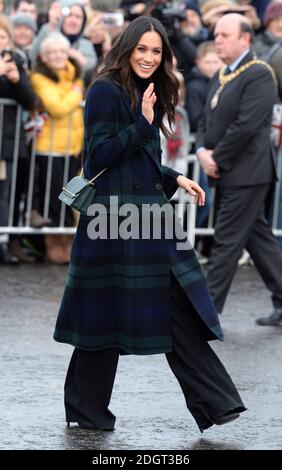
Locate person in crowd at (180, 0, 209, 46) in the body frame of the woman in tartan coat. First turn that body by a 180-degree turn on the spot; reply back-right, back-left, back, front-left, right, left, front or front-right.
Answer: front-right

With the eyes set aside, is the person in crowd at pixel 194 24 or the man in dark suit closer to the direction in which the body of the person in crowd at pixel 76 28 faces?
the man in dark suit

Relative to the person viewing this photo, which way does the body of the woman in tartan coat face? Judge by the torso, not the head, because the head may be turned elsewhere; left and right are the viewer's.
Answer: facing the viewer and to the right of the viewer

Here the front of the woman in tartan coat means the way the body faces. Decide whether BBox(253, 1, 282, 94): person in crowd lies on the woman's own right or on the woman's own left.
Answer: on the woman's own left

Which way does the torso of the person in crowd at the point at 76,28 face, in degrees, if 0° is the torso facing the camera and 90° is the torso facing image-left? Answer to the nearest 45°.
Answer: approximately 0°

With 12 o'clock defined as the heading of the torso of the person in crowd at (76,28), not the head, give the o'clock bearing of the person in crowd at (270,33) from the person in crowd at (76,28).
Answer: the person in crowd at (270,33) is roughly at 9 o'clock from the person in crowd at (76,28).

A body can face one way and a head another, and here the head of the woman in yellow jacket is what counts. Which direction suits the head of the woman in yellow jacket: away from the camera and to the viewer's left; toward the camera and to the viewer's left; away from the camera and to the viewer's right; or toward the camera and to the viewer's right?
toward the camera and to the viewer's right

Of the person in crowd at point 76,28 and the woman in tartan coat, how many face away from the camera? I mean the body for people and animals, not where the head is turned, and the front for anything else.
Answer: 0

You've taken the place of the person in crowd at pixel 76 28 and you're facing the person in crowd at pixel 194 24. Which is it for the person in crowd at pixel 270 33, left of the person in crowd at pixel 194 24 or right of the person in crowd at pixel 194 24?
right

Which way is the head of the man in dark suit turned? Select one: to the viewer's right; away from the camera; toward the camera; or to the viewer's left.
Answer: to the viewer's left

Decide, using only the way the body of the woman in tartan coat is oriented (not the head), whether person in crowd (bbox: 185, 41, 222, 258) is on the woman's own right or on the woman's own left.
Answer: on the woman's own left
